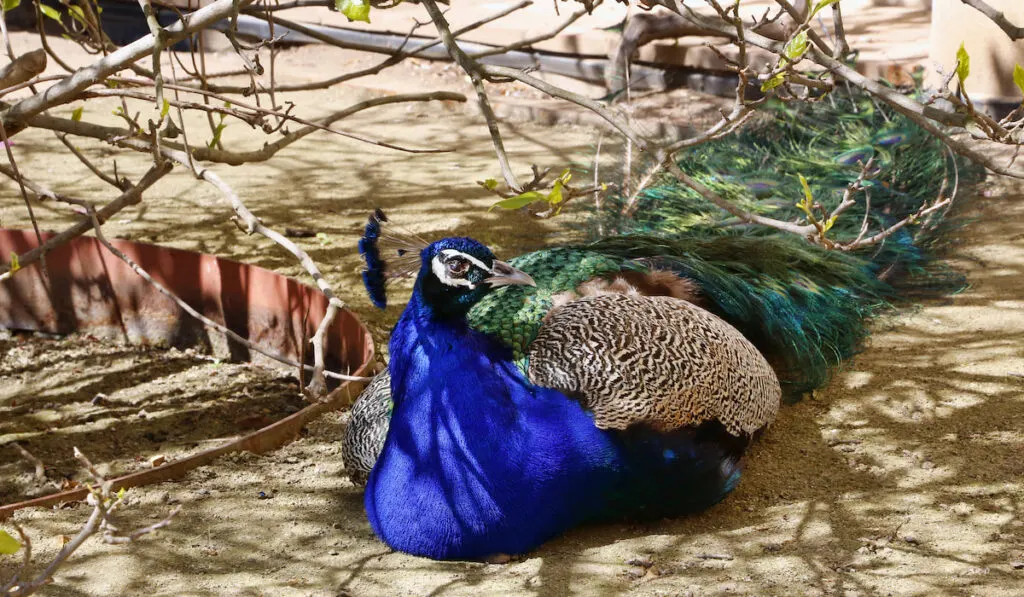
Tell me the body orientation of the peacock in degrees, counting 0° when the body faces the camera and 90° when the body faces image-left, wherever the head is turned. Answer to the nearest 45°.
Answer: approximately 45°
